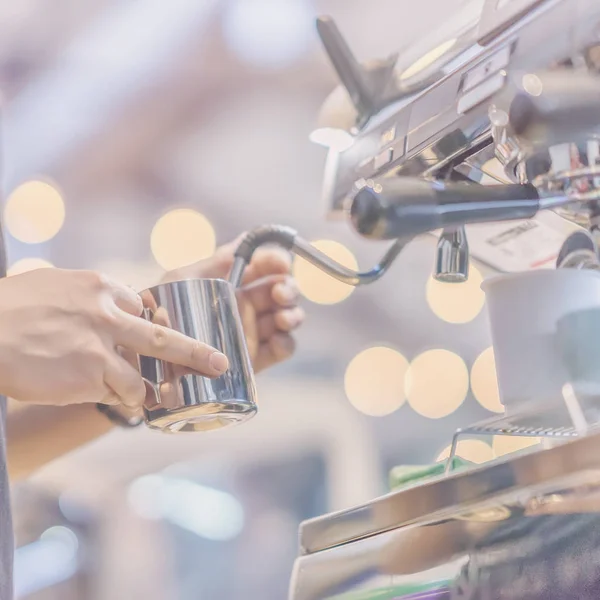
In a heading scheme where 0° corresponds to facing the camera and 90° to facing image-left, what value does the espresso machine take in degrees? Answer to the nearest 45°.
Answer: approximately 45°
